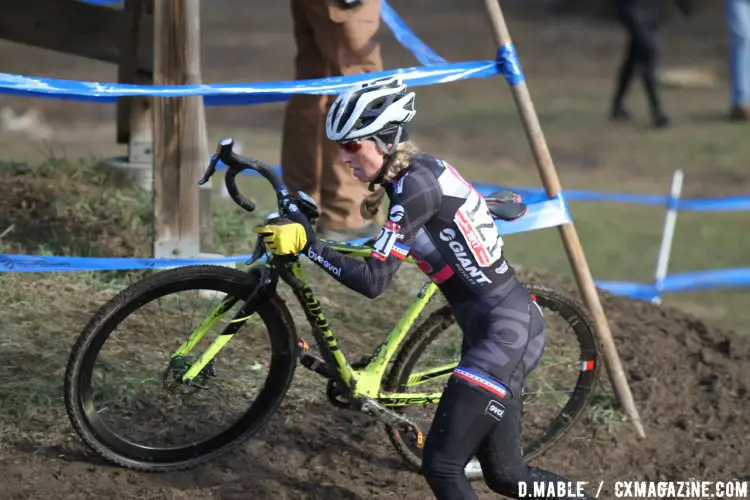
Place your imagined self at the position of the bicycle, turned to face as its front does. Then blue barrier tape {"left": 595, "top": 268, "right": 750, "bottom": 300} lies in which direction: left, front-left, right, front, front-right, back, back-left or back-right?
back-right

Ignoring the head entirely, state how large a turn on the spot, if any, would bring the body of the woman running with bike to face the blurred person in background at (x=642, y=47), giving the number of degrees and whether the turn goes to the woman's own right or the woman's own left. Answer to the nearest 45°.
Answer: approximately 90° to the woman's own right

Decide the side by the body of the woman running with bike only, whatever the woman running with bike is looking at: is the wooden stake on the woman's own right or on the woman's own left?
on the woman's own right

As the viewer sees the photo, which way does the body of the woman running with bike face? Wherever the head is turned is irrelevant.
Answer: to the viewer's left

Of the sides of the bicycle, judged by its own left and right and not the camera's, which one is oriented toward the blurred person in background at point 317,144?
right

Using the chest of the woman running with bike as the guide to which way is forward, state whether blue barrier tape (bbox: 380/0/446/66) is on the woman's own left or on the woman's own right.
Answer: on the woman's own right

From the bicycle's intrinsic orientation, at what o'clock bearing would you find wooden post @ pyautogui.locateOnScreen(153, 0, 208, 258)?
The wooden post is roughly at 2 o'clock from the bicycle.

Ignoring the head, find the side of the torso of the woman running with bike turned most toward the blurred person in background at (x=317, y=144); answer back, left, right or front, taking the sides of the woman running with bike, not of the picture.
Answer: right

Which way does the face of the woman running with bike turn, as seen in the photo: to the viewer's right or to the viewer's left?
to the viewer's left

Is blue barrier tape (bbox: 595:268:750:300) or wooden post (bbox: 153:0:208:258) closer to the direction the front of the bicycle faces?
the wooden post

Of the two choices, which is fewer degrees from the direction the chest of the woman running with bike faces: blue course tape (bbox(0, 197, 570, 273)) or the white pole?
the blue course tape

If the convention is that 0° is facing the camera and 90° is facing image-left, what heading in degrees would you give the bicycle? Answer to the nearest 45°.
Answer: approximately 90°

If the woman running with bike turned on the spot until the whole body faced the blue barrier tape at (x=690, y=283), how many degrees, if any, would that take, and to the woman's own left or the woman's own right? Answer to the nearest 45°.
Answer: approximately 135° to the woman's own right
